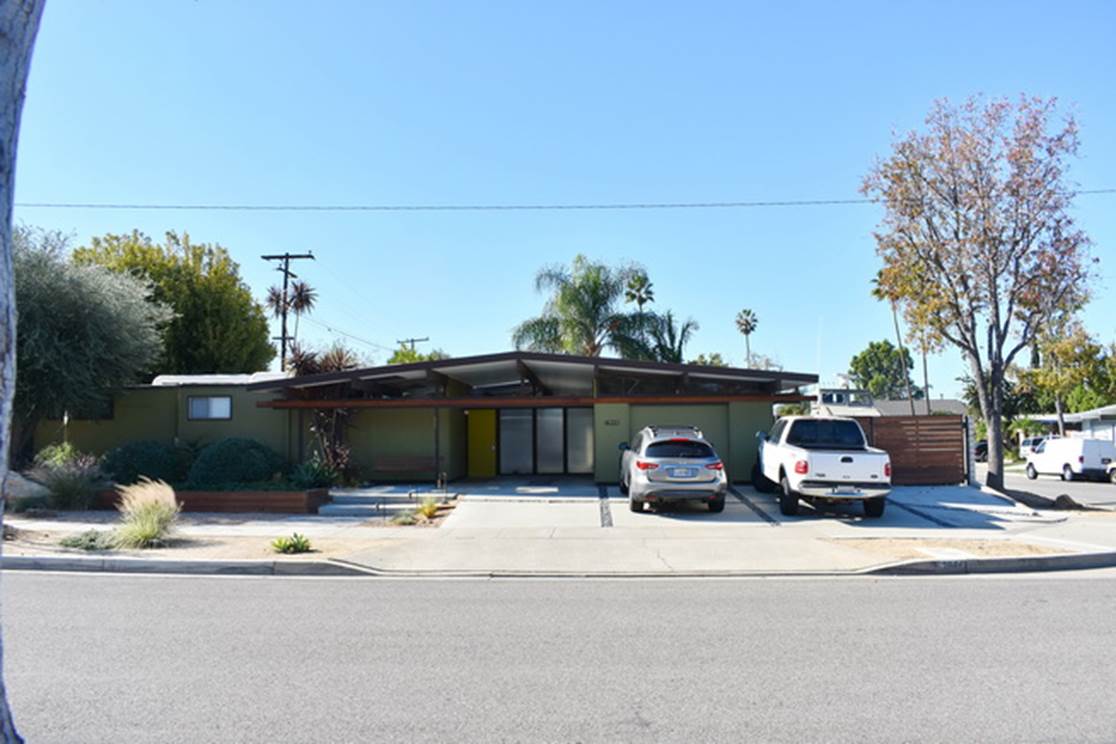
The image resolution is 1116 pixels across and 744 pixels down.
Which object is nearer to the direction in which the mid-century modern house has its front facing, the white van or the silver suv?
the silver suv

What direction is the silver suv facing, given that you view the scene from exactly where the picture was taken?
facing away from the viewer

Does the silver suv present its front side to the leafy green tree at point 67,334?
no

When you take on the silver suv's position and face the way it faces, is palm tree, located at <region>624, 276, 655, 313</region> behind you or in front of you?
in front

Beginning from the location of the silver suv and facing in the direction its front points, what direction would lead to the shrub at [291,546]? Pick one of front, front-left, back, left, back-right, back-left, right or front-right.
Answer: back-left

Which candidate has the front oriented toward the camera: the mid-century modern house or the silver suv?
the mid-century modern house

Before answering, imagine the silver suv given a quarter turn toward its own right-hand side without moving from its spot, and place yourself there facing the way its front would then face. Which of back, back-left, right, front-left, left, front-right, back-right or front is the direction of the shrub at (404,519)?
back

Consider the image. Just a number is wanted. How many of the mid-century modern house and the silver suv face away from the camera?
1

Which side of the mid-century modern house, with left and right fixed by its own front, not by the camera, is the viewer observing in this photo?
front

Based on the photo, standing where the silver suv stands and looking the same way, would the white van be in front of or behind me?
in front

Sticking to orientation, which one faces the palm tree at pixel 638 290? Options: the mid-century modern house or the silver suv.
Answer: the silver suv

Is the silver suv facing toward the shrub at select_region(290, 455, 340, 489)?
no

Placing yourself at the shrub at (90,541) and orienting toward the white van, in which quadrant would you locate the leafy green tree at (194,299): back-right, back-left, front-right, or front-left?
front-left

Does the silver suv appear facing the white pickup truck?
no

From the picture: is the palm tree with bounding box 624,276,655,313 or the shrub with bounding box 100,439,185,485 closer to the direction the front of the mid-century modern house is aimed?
the shrub

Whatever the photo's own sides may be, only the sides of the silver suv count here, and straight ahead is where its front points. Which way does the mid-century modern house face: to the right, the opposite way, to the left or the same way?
the opposite way

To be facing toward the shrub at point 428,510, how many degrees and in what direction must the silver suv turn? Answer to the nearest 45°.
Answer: approximately 90° to its left
